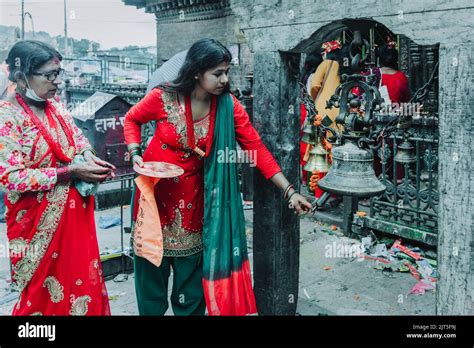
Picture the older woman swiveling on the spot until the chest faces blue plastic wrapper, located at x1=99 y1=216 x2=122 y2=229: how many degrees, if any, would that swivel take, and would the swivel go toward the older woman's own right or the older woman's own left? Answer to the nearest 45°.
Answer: approximately 135° to the older woman's own left

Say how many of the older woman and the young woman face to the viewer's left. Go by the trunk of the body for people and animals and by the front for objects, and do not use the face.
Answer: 0

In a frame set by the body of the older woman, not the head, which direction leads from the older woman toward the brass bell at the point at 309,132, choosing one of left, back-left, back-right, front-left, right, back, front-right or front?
front-left

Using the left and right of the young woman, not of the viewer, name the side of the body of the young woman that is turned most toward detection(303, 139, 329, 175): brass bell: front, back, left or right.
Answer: left

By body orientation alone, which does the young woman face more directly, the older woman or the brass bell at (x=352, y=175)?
the brass bell

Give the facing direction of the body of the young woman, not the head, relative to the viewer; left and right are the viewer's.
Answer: facing the viewer and to the right of the viewer

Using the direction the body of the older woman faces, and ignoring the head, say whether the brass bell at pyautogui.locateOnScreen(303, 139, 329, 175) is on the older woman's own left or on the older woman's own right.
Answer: on the older woman's own left

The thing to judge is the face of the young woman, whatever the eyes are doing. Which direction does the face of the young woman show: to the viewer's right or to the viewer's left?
to the viewer's right
